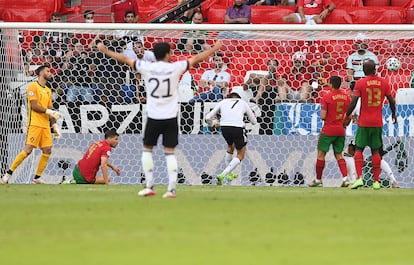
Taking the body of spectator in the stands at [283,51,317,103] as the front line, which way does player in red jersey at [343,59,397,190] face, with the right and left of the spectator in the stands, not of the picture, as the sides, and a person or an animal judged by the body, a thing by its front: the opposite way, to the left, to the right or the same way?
the opposite way

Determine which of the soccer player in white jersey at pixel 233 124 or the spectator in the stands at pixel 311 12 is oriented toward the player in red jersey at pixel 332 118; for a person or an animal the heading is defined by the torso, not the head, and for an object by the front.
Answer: the spectator in the stands

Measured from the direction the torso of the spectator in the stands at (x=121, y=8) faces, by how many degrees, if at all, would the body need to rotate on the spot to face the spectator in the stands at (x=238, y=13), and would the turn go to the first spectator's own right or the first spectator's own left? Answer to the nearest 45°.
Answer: approximately 90° to the first spectator's own left

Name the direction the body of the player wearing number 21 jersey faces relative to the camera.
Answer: away from the camera

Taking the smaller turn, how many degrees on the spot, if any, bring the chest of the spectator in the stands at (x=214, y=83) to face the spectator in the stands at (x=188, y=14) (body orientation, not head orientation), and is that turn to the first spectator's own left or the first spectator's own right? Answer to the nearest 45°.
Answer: approximately 180°

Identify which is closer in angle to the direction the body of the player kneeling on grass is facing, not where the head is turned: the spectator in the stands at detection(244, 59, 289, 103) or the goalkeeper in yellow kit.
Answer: the spectator in the stands

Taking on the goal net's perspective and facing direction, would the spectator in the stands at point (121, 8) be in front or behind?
behind

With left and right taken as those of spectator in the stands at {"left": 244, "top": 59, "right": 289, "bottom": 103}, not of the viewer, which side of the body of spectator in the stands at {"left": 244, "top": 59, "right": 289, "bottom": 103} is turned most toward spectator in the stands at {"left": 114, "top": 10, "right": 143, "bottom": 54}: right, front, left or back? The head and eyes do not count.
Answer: right

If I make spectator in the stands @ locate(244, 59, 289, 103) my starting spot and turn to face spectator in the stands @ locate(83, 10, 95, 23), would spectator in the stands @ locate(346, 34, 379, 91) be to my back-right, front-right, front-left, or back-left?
back-right
